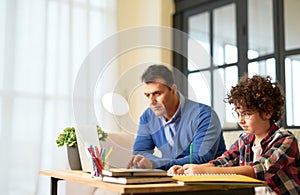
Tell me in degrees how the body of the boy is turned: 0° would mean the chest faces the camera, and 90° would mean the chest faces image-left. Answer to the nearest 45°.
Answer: approximately 45°

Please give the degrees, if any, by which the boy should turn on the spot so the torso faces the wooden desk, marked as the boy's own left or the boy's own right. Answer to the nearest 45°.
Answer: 0° — they already face it

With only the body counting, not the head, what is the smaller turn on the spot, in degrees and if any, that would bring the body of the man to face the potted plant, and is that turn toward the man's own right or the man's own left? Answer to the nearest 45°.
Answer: approximately 90° to the man's own right

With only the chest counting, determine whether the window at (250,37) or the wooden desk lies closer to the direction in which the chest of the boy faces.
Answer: the wooden desk

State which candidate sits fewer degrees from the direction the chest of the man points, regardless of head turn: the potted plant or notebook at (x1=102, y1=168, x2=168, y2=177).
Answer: the notebook

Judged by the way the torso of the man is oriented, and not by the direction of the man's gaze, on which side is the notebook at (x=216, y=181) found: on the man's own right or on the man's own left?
on the man's own left

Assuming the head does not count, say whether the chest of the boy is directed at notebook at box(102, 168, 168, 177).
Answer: yes

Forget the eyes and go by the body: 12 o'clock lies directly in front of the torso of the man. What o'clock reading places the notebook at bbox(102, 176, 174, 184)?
The notebook is roughly at 11 o'clock from the man.

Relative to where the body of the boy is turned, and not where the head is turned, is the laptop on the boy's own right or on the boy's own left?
on the boy's own right

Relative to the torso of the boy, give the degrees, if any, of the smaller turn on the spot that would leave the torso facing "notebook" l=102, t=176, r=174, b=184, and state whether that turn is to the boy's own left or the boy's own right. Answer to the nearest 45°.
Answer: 0° — they already face it

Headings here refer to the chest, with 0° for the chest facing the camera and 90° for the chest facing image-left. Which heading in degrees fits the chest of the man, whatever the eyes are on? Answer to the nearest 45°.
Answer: approximately 45°

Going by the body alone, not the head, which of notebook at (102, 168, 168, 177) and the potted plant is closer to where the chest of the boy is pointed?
the notebook
